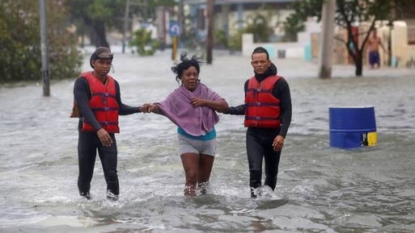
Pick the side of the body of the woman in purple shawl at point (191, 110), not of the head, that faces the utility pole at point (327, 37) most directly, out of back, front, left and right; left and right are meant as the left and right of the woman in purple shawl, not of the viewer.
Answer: back

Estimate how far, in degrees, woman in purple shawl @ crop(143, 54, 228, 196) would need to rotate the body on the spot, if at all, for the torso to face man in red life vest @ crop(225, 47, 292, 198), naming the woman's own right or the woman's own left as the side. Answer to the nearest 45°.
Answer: approximately 90° to the woman's own left

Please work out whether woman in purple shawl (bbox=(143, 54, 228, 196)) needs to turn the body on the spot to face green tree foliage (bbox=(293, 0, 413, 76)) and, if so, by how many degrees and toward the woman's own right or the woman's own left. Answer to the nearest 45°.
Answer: approximately 180°

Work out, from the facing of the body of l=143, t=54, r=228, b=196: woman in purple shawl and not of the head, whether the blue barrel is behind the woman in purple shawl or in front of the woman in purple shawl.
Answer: behind

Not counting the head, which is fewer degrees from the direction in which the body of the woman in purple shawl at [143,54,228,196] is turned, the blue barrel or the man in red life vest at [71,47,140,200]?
the man in red life vest

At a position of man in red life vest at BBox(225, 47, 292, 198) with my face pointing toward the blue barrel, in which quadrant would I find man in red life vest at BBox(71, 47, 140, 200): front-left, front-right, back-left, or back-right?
back-left

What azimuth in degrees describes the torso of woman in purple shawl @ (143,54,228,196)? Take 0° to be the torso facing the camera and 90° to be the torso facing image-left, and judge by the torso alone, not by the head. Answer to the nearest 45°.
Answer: approximately 0°

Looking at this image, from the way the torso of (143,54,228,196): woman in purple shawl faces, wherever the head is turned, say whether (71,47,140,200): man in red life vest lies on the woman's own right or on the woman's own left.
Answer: on the woman's own right
